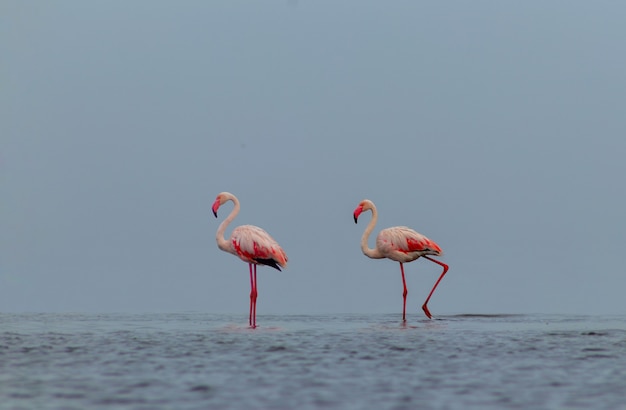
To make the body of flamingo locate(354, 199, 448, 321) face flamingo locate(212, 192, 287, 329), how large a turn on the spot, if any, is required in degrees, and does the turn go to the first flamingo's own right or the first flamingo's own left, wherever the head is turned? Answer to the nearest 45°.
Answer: approximately 45° to the first flamingo's own left

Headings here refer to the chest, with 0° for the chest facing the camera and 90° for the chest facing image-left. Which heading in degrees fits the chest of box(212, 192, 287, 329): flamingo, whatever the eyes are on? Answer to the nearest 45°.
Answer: approximately 90°

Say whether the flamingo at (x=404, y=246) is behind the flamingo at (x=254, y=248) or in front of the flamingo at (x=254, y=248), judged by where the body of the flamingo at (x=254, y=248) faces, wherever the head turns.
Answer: behind

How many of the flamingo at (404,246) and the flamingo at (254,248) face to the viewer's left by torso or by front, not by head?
2

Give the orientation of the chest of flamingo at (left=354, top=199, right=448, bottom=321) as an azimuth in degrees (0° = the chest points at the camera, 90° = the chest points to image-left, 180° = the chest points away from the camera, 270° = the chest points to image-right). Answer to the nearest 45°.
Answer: approximately 90°
